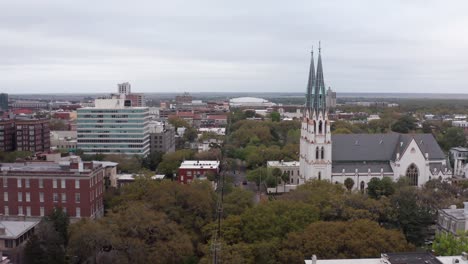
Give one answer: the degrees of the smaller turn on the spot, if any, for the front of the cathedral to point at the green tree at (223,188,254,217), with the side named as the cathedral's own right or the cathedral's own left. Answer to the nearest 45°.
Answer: approximately 45° to the cathedral's own left

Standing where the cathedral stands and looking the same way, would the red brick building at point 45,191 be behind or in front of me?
in front

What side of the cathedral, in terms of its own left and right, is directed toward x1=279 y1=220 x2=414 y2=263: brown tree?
left

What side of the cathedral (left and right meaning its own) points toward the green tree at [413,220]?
left

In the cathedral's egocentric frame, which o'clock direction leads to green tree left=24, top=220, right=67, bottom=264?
The green tree is roughly at 10 o'clock from the cathedral.

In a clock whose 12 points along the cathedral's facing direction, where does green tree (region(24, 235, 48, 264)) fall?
The green tree is roughly at 10 o'clock from the cathedral.

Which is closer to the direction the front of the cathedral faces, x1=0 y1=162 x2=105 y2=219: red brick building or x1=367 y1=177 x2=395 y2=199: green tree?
the red brick building

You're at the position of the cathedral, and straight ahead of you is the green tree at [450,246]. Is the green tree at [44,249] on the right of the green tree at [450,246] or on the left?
right

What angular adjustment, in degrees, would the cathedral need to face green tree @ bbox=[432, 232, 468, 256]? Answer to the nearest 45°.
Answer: approximately 90° to its left

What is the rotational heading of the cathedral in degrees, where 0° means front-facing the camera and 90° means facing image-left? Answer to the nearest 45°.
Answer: approximately 90°
